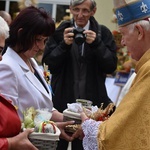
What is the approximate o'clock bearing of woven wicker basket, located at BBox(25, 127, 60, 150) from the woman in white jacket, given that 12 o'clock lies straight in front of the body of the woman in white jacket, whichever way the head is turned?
The woven wicker basket is roughly at 1 o'clock from the woman in white jacket.

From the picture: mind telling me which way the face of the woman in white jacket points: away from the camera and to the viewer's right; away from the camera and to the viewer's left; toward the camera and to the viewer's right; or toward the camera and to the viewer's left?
toward the camera and to the viewer's right

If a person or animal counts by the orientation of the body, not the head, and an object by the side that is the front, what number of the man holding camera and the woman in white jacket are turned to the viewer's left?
0

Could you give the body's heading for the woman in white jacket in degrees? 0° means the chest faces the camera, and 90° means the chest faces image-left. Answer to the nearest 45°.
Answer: approximately 315°

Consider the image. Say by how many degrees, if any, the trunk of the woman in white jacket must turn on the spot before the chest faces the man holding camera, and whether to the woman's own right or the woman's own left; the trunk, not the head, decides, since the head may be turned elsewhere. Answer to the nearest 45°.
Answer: approximately 90° to the woman's own left

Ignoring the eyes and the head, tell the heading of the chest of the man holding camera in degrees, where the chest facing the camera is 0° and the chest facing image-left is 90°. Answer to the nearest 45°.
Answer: approximately 0°
